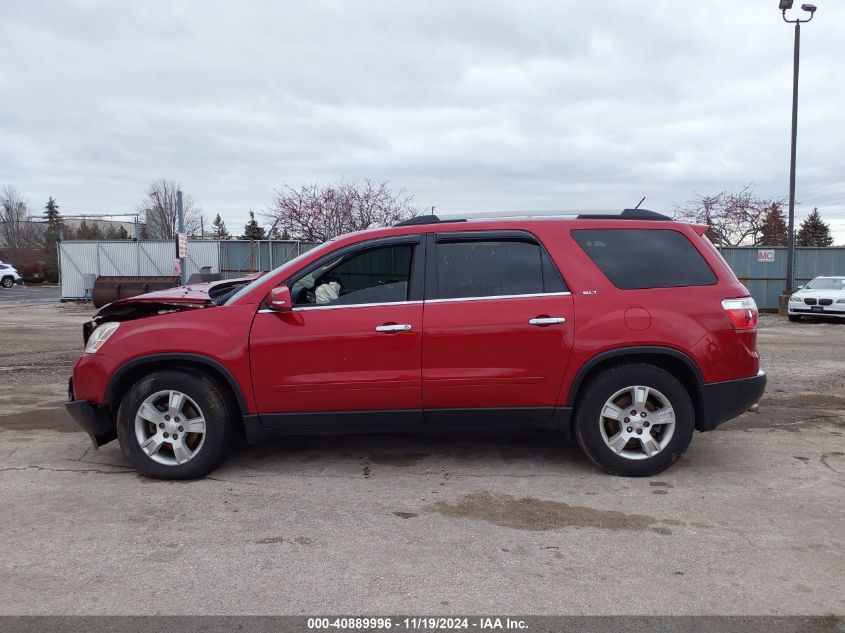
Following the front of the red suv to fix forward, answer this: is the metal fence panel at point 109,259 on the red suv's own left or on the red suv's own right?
on the red suv's own right

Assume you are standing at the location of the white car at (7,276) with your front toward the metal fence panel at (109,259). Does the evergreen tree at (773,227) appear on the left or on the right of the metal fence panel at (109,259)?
left

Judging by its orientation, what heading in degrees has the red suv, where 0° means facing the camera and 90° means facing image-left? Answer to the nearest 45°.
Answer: approximately 90°

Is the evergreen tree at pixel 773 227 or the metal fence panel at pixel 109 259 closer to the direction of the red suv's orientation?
the metal fence panel

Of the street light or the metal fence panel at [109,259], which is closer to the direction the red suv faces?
the metal fence panel

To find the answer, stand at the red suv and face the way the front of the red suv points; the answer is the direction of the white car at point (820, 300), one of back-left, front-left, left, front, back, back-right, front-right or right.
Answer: back-right

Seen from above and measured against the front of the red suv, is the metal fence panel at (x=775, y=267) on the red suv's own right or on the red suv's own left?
on the red suv's own right

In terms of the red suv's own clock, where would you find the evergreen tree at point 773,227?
The evergreen tree is roughly at 4 o'clock from the red suv.

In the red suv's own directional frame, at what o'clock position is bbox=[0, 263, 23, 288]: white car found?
The white car is roughly at 2 o'clock from the red suv.

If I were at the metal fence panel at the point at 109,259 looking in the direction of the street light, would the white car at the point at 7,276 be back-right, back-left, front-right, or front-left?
back-left

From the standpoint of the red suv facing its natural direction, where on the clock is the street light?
The street light is roughly at 4 o'clock from the red suv.
